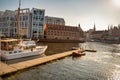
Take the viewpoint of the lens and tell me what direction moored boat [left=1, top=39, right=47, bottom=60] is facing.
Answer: facing away from the viewer and to the right of the viewer
